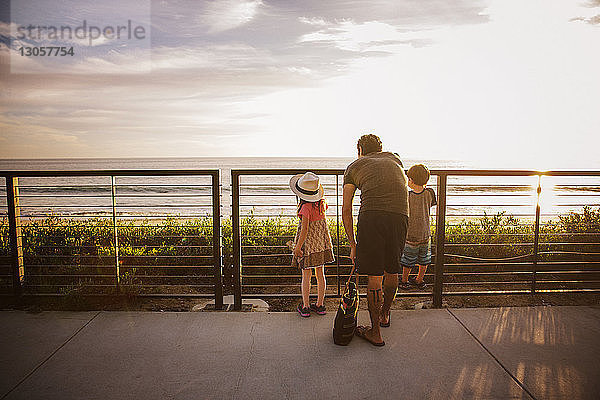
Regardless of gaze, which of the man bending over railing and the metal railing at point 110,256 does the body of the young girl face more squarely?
the metal railing

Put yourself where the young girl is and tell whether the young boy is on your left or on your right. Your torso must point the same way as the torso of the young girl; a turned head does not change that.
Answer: on your right

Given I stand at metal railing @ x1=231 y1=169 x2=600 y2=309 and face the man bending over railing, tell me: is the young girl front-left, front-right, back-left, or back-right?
front-right

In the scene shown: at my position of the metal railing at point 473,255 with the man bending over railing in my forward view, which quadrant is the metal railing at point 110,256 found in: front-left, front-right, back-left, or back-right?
front-right

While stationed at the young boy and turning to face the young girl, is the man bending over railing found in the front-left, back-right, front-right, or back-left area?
front-left

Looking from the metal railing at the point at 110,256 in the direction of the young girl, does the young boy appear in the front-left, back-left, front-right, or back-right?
front-left

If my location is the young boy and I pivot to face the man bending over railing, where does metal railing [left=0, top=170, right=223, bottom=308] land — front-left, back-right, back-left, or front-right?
front-right

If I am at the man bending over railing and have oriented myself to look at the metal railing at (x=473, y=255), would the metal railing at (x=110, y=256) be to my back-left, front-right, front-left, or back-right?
back-left

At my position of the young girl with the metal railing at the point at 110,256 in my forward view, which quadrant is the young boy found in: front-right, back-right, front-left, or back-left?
back-right

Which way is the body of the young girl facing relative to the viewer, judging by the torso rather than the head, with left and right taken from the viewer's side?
facing away from the viewer and to the left of the viewer

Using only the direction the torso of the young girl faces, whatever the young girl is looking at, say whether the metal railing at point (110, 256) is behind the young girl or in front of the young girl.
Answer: in front

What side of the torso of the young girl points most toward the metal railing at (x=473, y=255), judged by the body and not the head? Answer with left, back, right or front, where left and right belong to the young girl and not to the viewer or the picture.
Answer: right

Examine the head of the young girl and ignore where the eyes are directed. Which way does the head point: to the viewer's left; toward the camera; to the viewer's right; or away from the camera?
away from the camera
